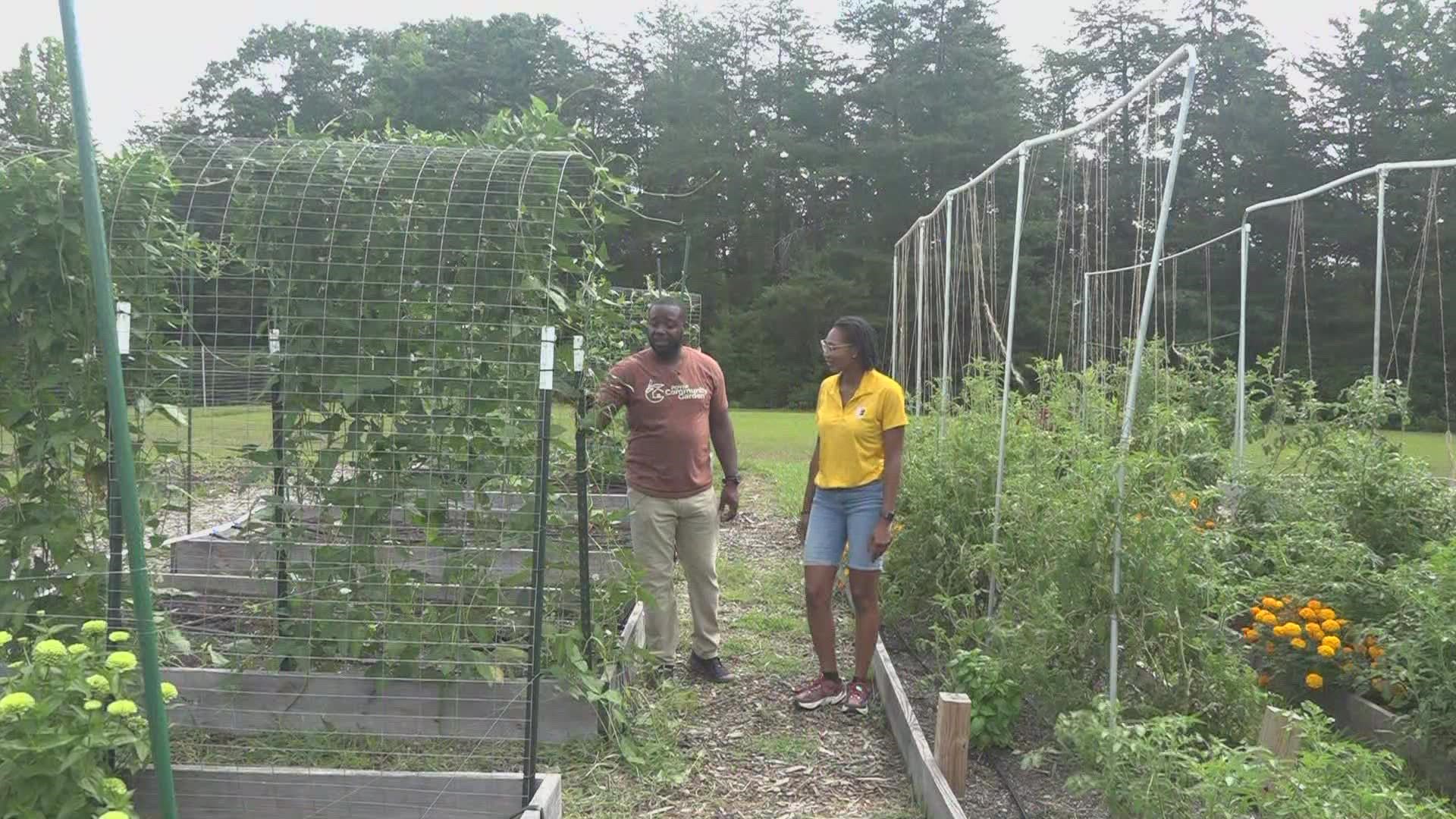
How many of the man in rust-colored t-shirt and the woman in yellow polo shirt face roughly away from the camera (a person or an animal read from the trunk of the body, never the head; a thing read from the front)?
0

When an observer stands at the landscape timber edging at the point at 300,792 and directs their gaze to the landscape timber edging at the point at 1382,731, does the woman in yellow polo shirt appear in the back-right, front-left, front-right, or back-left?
front-left

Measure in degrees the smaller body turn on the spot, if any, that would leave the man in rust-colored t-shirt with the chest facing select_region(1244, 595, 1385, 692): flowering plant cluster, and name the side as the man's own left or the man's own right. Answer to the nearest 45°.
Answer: approximately 90° to the man's own left

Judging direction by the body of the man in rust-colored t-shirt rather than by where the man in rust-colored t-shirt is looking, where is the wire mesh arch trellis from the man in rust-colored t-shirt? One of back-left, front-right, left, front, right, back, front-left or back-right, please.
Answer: front-right

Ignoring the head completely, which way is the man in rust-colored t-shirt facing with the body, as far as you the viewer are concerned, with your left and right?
facing the viewer

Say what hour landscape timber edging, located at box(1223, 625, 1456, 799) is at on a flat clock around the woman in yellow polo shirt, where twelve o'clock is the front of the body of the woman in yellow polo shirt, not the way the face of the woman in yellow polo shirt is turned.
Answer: The landscape timber edging is roughly at 8 o'clock from the woman in yellow polo shirt.

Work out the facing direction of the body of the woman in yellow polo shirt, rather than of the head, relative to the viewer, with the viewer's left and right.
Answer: facing the viewer and to the left of the viewer

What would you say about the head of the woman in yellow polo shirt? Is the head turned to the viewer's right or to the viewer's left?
to the viewer's left

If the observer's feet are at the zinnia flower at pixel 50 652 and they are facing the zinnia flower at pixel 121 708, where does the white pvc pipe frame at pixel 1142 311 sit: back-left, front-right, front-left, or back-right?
front-left

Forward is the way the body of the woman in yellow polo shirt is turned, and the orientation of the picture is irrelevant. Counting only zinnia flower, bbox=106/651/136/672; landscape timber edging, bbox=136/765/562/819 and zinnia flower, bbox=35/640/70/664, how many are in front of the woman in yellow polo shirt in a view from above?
3

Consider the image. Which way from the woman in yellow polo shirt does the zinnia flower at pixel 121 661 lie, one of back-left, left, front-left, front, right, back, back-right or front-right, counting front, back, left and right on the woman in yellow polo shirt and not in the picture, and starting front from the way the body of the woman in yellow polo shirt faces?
front

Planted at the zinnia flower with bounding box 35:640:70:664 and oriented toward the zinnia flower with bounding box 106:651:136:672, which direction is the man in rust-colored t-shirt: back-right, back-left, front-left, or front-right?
front-left

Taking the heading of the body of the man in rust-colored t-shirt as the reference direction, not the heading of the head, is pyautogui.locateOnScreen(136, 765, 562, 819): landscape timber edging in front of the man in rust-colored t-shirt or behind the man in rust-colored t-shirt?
in front
